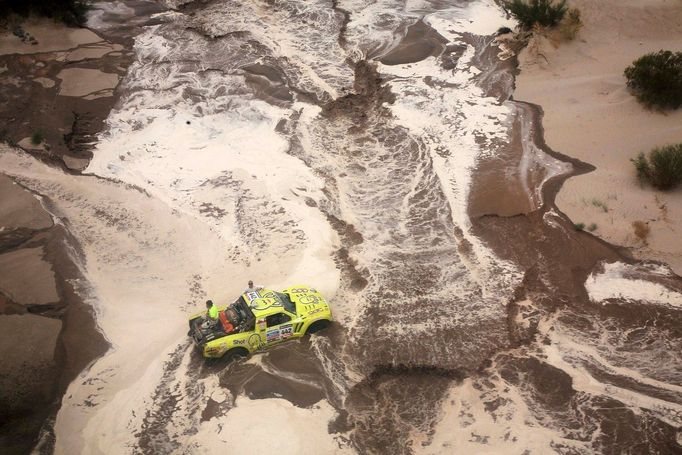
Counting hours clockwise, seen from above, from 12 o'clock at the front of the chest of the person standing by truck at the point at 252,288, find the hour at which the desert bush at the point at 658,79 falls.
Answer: The desert bush is roughly at 8 o'clock from the person standing by truck.

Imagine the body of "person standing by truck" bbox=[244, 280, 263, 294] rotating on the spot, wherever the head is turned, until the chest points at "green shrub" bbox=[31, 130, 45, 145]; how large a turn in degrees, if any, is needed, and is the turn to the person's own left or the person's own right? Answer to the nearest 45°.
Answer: approximately 135° to the person's own right

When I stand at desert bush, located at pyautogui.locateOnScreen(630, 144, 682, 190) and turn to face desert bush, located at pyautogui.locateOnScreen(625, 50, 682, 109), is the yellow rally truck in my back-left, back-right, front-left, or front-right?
back-left

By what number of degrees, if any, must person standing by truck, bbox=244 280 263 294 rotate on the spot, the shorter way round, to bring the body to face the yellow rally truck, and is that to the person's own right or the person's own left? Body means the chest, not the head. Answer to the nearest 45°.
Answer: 0° — they already face it

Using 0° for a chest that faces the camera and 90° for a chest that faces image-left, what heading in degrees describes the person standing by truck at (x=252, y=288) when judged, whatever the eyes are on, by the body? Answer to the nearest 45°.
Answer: approximately 0°

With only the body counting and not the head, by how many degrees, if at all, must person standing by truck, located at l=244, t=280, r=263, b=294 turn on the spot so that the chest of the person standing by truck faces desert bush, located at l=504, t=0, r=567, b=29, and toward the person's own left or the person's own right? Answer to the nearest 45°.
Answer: approximately 135° to the person's own left
